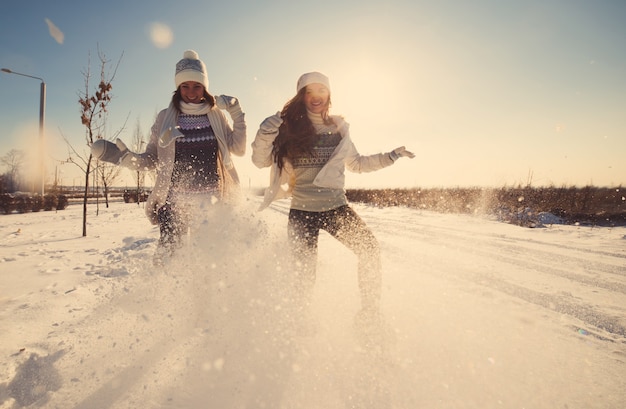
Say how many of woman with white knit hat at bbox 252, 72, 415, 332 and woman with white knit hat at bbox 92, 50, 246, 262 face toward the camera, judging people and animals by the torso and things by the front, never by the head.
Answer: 2

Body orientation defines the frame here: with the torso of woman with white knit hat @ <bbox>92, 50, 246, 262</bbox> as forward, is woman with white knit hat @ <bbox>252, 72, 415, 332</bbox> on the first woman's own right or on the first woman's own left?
on the first woman's own left

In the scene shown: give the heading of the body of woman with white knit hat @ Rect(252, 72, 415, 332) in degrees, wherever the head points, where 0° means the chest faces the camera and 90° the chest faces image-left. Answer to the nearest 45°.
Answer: approximately 0°

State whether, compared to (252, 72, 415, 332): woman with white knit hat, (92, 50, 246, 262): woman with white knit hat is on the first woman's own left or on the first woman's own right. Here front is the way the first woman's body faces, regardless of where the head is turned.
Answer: on the first woman's own right
